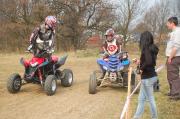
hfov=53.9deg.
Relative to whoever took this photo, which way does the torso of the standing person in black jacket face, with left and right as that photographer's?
facing away from the viewer and to the left of the viewer

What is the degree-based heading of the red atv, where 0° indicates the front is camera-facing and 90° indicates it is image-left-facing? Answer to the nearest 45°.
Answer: approximately 45°
